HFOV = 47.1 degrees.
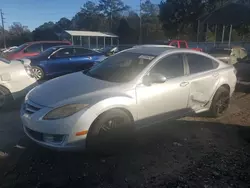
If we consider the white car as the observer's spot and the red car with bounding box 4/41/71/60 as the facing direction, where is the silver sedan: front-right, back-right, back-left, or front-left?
back-right

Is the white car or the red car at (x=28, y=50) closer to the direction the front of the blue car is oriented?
the white car

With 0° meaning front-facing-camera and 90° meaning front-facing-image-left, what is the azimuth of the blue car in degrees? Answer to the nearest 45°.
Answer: approximately 45°

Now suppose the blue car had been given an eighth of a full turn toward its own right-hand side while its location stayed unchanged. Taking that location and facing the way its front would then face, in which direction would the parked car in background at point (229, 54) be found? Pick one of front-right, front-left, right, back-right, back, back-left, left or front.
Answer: back

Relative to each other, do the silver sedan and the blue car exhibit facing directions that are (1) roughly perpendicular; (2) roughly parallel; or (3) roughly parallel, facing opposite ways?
roughly parallel

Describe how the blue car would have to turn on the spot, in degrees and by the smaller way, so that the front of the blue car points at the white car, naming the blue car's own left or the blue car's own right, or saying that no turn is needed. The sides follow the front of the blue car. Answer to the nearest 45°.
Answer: approximately 45° to the blue car's own left

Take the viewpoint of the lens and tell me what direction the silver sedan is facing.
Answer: facing the viewer and to the left of the viewer

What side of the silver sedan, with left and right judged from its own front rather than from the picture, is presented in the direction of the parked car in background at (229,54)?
back

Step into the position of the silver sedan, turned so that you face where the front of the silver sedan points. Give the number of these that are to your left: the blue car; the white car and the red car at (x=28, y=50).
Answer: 0

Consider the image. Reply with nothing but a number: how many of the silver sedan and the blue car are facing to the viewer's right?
0
